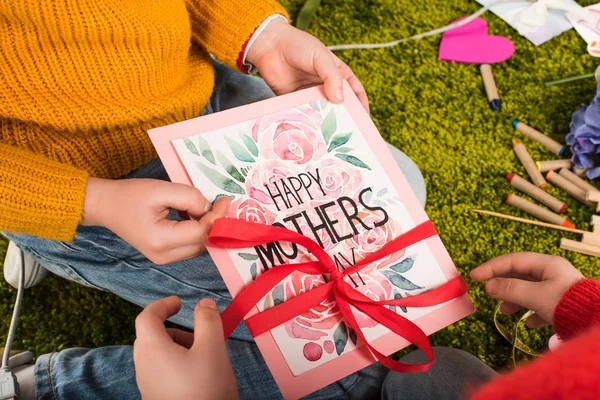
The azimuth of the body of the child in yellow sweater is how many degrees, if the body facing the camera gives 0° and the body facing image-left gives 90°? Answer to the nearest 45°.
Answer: approximately 315°
